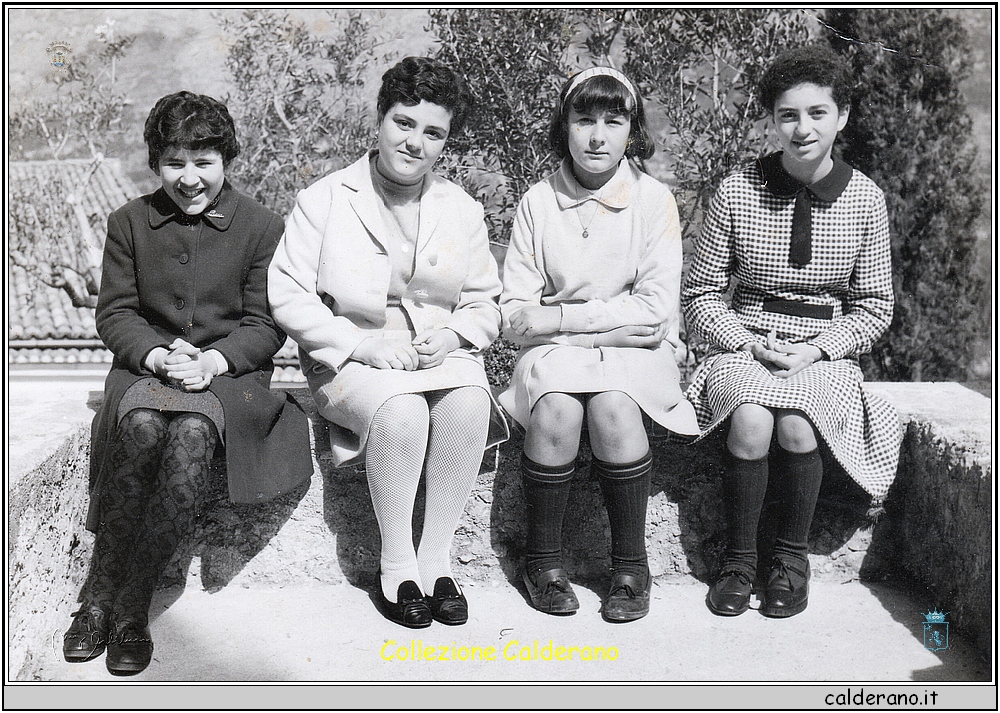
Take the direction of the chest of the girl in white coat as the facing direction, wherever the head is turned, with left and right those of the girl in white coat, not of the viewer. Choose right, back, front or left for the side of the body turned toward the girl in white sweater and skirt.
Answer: left

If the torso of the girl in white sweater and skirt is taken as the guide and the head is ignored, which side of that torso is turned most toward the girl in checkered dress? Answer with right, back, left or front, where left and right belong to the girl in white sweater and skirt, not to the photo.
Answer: left

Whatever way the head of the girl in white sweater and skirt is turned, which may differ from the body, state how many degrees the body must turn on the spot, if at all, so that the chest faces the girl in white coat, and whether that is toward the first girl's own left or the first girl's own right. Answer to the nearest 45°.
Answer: approximately 90° to the first girl's own right

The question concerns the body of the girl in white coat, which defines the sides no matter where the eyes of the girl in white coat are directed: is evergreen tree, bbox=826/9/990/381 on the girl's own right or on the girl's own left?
on the girl's own left

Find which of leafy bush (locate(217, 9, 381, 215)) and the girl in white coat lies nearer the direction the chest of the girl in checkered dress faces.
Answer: the girl in white coat

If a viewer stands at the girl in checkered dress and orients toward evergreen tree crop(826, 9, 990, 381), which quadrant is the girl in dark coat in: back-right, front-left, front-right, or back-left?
back-left

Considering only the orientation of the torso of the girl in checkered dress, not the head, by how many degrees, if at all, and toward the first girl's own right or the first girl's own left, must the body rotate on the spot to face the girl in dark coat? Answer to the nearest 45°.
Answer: approximately 45° to the first girl's own right

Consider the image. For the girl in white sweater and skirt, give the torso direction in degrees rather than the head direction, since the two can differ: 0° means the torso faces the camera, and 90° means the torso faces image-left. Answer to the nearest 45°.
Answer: approximately 0°
